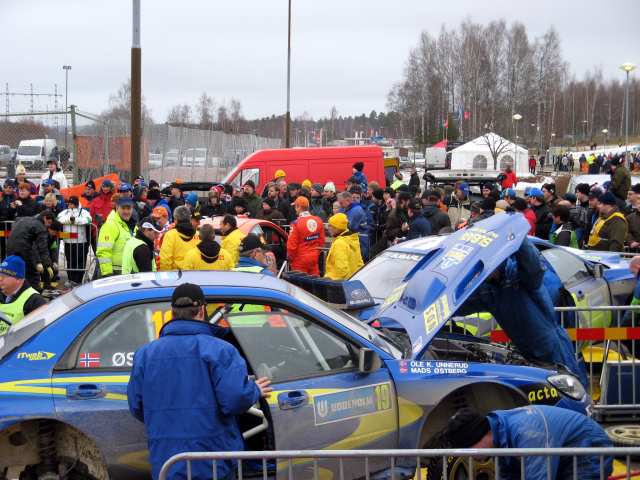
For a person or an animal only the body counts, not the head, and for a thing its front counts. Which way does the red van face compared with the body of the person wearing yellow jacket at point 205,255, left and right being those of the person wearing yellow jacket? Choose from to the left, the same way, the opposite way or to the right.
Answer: to the left

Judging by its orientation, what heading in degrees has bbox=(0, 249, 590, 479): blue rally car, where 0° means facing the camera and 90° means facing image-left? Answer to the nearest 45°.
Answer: approximately 270°

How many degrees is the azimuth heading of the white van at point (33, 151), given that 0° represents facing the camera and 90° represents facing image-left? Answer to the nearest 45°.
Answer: approximately 45°

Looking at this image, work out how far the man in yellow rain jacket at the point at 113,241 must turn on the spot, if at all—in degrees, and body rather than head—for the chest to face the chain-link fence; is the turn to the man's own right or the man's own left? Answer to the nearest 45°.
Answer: approximately 135° to the man's own left

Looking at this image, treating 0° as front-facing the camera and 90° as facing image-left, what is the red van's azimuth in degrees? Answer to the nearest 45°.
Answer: approximately 90°

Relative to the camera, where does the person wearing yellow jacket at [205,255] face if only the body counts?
away from the camera

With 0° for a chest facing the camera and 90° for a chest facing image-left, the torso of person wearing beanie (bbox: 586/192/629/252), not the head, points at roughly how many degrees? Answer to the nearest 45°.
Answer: approximately 90°

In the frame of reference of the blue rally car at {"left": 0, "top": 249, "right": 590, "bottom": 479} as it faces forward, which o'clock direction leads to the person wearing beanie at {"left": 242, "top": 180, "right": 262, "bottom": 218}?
The person wearing beanie is roughly at 9 o'clock from the blue rally car.

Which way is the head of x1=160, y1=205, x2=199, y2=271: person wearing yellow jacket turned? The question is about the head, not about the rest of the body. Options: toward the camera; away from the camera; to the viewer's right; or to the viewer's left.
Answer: away from the camera

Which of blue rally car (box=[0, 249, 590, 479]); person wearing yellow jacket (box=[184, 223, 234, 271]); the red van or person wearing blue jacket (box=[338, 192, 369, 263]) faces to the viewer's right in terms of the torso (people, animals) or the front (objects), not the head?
the blue rally car

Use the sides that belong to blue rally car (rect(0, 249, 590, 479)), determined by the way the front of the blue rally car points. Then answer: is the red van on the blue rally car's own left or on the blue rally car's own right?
on the blue rally car's own left

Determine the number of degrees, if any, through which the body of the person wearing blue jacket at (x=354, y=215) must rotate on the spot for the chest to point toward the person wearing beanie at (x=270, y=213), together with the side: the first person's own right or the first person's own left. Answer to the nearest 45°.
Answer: approximately 45° to the first person's own right

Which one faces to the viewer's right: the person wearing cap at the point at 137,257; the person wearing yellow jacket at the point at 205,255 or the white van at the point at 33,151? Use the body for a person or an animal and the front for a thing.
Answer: the person wearing cap at the point at 137,257
